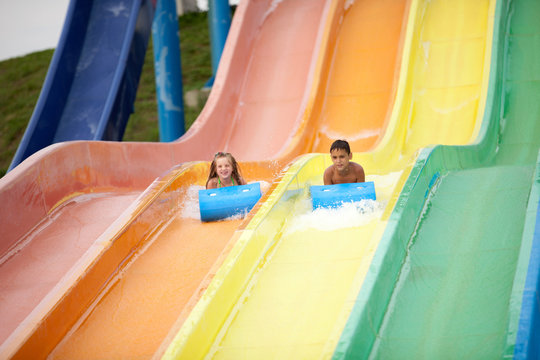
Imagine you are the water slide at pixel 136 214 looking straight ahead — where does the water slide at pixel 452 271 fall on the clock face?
the water slide at pixel 452 271 is roughly at 9 o'clock from the water slide at pixel 136 214.

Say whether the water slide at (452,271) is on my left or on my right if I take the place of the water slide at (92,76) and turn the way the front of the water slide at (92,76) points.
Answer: on my left

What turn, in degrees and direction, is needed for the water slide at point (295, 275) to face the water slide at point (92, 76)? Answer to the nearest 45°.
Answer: approximately 90° to its right

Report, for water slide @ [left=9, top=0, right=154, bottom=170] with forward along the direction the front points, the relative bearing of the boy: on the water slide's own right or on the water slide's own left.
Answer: on the water slide's own left

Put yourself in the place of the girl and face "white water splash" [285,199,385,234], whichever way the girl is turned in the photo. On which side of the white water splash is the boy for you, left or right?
left
